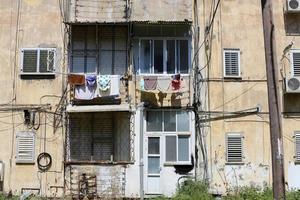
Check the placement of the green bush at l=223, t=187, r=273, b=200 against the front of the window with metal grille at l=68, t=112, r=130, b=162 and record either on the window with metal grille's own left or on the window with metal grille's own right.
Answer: on the window with metal grille's own left

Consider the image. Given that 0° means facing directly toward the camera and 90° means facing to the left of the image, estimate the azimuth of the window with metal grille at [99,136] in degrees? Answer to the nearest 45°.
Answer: approximately 0°

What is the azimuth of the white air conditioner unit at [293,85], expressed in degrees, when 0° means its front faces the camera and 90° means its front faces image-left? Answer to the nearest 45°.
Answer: approximately 0°

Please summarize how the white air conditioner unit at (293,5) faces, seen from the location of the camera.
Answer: facing the viewer

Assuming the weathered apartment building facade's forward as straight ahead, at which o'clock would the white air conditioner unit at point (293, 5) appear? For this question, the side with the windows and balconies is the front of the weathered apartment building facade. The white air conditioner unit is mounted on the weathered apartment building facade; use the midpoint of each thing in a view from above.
The white air conditioner unit is roughly at 9 o'clock from the weathered apartment building facade.

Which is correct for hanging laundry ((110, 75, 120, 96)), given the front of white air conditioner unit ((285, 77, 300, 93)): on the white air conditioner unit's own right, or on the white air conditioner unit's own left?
on the white air conditioner unit's own right

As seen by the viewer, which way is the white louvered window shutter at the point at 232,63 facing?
toward the camera

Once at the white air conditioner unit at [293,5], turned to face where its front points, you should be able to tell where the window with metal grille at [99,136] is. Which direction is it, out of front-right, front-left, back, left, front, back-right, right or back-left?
right

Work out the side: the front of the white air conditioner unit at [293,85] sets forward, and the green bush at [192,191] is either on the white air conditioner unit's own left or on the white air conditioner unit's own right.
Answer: on the white air conditioner unit's own right

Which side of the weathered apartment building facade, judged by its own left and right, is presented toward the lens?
front

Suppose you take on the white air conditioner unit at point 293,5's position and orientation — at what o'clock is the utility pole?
The utility pole is roughly at 12 o'clock from the white air conditioner unit.

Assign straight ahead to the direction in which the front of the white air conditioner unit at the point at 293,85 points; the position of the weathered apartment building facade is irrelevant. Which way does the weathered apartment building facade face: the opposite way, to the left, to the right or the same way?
the same way

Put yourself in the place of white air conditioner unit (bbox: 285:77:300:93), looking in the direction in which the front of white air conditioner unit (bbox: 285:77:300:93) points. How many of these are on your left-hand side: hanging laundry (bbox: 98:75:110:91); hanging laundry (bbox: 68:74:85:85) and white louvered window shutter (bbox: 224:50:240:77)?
0

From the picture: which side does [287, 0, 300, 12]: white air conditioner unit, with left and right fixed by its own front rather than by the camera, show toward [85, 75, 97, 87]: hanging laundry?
right

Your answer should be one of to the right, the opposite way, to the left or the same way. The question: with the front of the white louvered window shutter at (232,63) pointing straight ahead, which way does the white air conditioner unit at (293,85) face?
the same way

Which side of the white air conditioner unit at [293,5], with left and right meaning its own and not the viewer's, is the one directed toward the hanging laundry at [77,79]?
right
